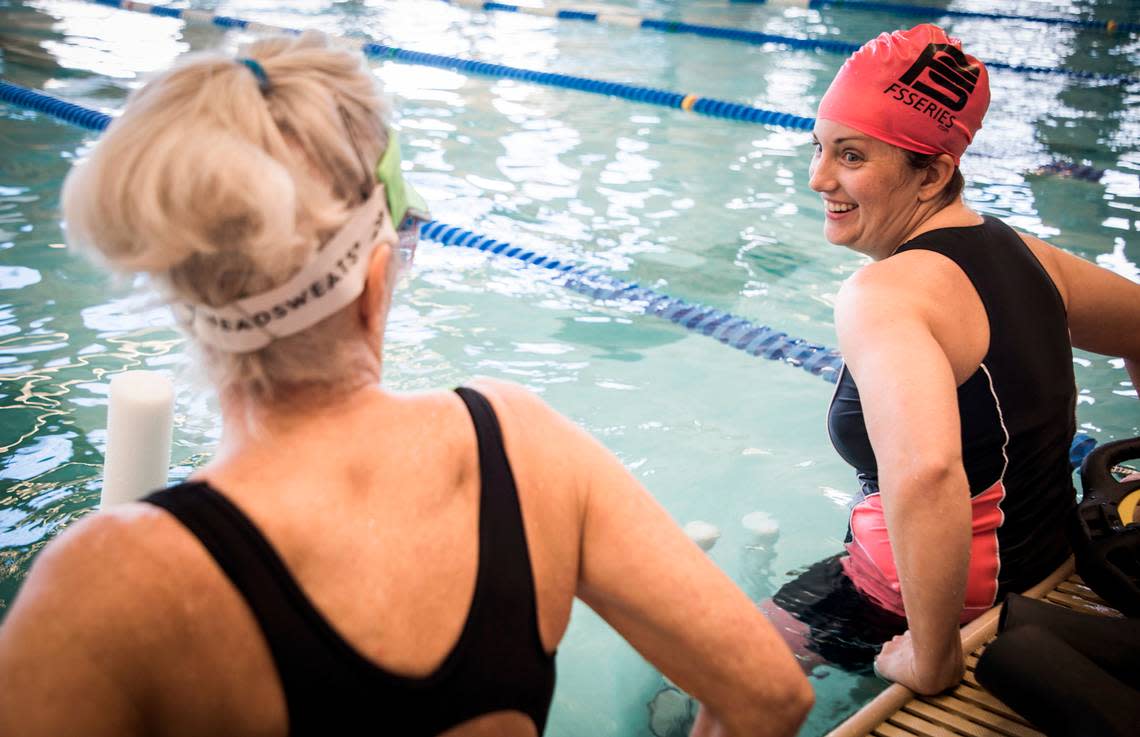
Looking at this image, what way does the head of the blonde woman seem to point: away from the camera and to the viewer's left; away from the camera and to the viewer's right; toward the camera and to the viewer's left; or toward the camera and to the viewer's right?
away from the camera and to the viewer's right

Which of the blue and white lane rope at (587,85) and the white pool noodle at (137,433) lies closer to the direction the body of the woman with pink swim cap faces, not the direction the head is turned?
the blue and white lane rope

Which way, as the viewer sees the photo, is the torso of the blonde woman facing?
away from the camera

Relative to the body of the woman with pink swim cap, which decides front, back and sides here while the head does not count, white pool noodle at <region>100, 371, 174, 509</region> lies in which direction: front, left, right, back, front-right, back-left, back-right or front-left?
left

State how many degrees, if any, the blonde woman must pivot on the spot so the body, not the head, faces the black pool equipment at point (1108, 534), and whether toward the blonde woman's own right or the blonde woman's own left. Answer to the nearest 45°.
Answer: approximately 45° to the blonde woman's own right

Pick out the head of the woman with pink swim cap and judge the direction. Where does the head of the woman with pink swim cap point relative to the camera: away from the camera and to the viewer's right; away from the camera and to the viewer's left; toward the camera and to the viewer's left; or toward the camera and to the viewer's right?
toward the camera and to the viewer's left

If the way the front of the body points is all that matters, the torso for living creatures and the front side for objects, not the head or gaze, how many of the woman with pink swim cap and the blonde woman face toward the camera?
0

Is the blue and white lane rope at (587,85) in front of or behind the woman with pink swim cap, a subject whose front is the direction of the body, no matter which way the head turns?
in front

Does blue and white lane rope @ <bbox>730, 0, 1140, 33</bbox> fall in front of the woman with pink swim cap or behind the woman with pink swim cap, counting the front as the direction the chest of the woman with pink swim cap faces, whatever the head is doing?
in front

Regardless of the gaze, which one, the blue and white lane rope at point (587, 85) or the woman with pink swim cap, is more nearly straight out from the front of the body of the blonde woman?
the blue and white lane rope
